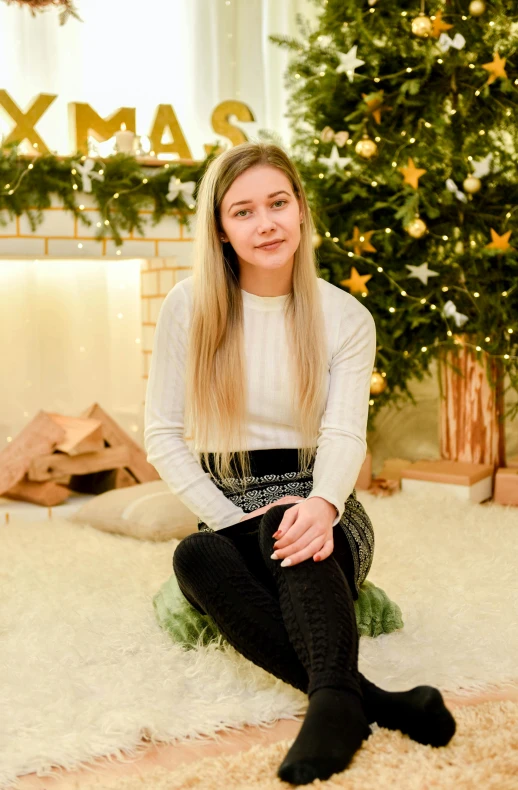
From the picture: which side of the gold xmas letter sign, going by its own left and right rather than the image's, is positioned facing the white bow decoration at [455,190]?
left

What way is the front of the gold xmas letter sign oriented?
toward the camera

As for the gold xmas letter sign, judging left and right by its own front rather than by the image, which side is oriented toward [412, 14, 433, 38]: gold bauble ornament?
left

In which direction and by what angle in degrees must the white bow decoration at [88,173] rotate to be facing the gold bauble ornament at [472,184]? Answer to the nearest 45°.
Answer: approximately 90° to its left

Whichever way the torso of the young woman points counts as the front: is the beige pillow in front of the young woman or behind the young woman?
behind

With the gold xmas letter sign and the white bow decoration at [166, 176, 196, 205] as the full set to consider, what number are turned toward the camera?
2

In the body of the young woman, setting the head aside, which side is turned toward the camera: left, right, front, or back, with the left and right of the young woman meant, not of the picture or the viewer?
front

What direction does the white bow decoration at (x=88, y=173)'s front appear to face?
toward the camera

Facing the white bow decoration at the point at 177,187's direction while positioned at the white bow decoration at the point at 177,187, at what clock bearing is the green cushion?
The green cushion is roughly at 12 o'clock from the white bow decoration.
